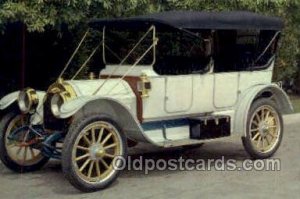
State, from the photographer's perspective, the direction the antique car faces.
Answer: facing the viewer and to the left of the viewer
